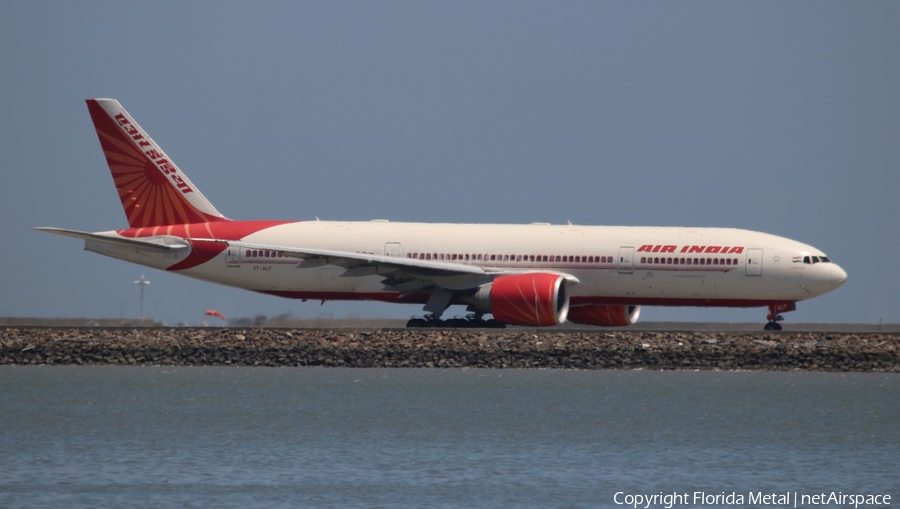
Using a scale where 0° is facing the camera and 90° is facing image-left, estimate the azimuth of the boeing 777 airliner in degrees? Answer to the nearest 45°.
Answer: approximately 270°
